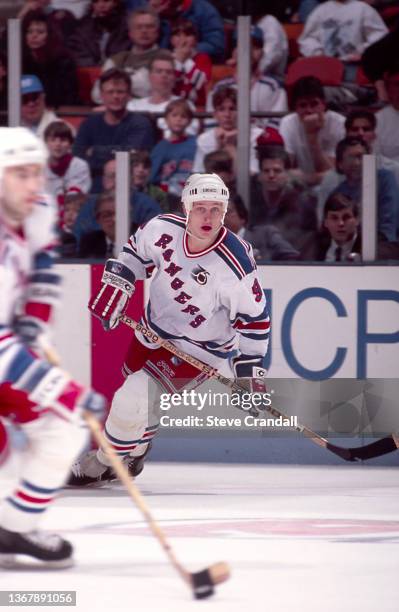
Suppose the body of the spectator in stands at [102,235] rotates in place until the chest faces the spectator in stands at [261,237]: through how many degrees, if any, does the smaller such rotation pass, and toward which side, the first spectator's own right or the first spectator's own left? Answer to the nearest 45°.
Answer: approximately 90° to the first spectator's own left

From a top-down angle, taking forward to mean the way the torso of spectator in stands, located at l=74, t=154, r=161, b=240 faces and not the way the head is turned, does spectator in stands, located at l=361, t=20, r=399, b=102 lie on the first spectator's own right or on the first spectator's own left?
on the first spectator's own left

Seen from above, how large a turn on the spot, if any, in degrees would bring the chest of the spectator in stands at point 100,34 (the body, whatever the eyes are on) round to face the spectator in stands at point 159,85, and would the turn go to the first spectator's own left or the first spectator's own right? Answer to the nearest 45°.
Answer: approximately 45° to the first spectator's own left

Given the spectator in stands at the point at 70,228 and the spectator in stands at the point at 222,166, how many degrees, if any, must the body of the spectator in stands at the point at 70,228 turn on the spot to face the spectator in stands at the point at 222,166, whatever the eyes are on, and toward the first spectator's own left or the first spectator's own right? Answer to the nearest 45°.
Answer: approximately 90° to the first spectator's own left

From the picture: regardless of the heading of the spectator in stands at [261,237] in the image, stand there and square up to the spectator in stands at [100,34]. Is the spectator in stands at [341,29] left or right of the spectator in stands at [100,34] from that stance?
right

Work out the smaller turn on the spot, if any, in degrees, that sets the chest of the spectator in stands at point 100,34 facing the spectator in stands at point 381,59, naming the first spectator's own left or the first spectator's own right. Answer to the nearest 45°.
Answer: approximately 45° to the first spectator's own left
